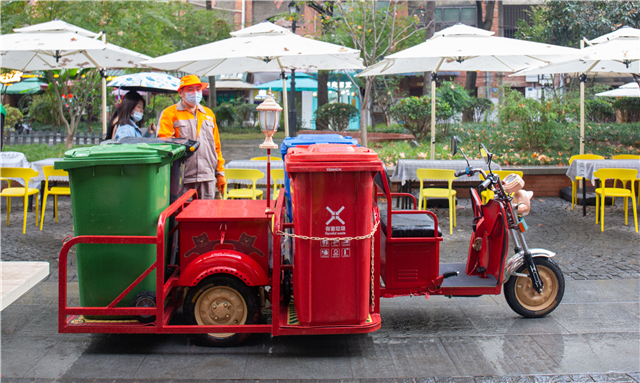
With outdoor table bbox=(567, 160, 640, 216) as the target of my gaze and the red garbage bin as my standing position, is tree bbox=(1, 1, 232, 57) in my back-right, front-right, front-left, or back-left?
front-left

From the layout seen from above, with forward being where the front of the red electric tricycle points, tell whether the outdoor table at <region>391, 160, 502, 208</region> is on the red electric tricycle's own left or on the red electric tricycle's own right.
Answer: on the red electric tricycle's own left

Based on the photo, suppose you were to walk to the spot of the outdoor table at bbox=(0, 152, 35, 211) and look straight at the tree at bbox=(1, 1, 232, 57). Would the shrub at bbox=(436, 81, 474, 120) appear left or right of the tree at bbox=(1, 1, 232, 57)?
right

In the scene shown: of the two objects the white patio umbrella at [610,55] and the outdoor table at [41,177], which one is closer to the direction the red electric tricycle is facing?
the white patio umbrella

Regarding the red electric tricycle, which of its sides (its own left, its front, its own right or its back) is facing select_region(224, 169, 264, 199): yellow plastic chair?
left

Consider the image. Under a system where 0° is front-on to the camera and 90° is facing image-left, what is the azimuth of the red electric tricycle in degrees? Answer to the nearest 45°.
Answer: approximately 270°

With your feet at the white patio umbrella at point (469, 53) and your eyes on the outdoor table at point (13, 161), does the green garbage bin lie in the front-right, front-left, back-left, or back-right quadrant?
front-left

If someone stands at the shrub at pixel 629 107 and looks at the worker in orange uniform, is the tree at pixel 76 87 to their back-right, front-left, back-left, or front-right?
front-right

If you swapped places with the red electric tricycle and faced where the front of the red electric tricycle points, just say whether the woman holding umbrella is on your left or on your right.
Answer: on your left

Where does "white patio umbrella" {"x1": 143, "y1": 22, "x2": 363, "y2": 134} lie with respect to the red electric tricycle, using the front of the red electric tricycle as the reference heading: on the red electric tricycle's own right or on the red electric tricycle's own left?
on the red electric tricycle's own left

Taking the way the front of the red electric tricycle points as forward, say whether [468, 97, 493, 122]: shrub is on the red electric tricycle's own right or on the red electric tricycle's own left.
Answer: on the red electric tricycle's own left

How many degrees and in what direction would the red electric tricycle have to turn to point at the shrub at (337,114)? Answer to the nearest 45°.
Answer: approximately 90° to its left

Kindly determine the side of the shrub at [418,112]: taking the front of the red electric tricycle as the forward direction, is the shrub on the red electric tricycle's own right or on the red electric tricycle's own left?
on the red electric tricycle's own left
